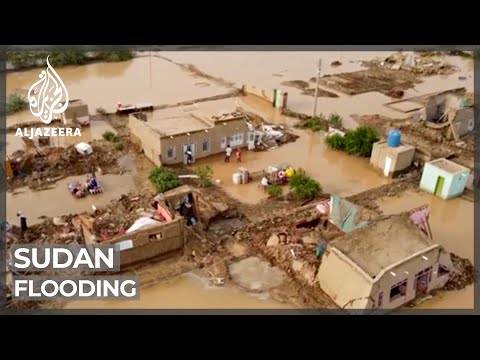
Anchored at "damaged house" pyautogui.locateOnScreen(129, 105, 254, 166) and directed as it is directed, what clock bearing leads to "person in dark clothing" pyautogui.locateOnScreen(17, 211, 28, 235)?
The person in dark clothing is roughly at 3 o'clock from the damaged house.

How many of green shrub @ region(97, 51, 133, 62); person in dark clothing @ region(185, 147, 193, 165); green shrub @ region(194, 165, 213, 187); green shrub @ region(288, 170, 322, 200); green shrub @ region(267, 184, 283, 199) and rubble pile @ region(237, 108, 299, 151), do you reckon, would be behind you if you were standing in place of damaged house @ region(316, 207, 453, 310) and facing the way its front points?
6

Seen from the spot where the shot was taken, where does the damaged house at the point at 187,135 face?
facing the viewer and to the right of the viewer

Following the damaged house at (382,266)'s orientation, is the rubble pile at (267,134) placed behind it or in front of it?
behind

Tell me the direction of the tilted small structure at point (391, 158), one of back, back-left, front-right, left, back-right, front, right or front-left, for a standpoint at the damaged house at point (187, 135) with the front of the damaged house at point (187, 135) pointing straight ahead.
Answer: front-left

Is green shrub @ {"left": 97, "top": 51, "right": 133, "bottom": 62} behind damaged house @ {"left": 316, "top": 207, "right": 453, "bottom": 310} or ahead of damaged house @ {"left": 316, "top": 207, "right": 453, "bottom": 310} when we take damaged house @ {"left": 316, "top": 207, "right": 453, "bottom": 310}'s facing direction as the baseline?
behind

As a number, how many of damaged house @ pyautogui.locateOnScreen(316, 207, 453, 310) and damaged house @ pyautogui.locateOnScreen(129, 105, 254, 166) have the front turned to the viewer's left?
0

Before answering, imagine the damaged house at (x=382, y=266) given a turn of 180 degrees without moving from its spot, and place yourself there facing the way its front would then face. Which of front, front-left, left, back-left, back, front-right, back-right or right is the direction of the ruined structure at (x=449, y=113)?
front-right

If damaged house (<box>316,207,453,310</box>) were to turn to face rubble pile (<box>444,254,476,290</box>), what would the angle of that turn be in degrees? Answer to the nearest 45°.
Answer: approximately 90° to its left

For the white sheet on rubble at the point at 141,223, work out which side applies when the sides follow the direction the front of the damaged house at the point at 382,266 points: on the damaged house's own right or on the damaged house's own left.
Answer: on the damaged house's own right

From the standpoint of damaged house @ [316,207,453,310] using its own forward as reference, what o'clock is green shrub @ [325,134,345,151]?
The green shrub is roughly at 7 o'clock from the damaged house.

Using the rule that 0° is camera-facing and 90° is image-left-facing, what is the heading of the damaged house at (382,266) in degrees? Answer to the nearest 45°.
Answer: approximately 315°

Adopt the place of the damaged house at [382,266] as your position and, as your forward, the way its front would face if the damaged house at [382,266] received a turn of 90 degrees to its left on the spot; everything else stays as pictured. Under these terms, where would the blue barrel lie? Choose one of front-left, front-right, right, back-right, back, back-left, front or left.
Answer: front-left

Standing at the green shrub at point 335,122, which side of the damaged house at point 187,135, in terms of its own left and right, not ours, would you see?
left
